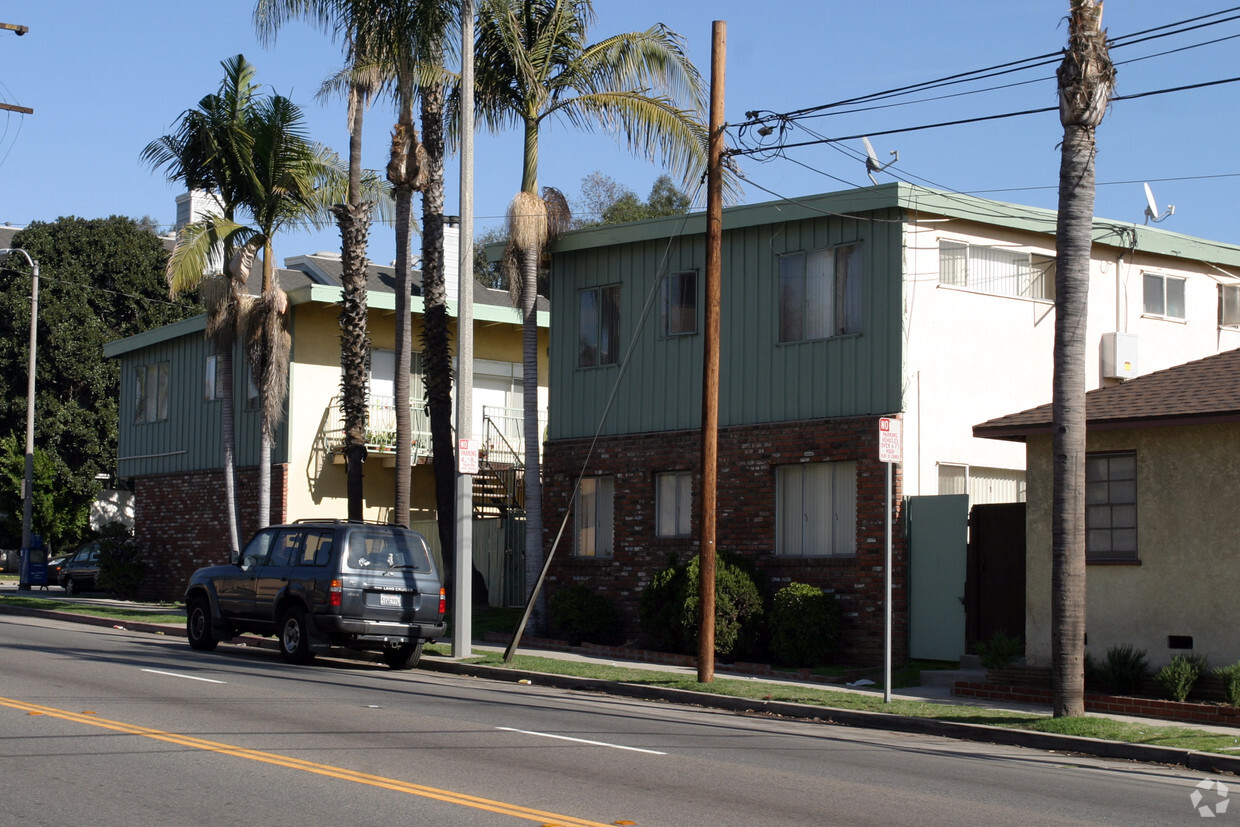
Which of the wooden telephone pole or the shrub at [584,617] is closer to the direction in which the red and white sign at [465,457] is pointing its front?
the wooden telephone pole

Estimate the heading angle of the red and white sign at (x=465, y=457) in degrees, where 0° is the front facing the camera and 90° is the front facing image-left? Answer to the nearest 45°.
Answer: approximately 0°

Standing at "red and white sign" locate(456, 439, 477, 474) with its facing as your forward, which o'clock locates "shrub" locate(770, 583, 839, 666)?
The shrub is roughly at 9 o'clock from the red and white sign.

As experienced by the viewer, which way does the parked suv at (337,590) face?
facing away from the viewer and to the left of the viewer

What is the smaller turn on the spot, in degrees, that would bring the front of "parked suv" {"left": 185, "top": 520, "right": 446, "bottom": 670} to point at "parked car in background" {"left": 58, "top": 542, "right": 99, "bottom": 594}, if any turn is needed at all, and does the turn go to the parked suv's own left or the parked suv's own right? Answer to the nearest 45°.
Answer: approximately 45° to the parked suv's own right

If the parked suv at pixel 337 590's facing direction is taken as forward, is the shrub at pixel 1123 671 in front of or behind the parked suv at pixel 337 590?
behind

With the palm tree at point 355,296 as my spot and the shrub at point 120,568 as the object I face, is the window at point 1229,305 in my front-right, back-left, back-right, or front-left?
back-right

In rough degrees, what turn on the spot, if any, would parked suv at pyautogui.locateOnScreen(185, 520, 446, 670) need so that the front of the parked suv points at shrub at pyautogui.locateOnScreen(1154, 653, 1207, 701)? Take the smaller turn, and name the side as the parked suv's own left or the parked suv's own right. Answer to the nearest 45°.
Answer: approximately 180°

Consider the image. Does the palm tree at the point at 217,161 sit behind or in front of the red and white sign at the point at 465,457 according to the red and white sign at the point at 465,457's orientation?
behind

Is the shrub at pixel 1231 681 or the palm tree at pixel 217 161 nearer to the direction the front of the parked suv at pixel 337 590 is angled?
the palm tree

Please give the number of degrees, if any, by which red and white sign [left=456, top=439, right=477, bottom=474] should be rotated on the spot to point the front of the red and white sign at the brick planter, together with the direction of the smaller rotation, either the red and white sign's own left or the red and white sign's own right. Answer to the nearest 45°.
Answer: approximately 45° to the red and white sign's own left

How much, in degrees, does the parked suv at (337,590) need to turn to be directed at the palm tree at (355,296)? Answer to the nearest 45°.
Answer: approximately 45° to its right
